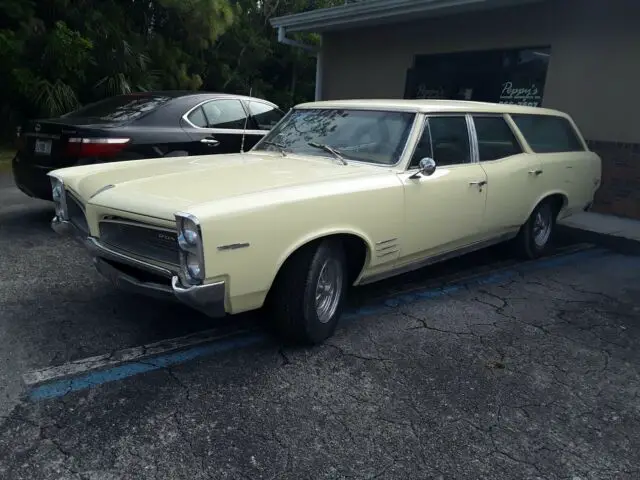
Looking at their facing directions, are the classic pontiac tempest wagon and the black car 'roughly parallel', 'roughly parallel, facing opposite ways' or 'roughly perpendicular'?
roughly parallel, facing opposite ways

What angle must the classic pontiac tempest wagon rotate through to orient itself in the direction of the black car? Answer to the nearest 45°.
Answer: approximately 90° to its right

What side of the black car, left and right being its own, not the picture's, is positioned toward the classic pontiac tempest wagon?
right

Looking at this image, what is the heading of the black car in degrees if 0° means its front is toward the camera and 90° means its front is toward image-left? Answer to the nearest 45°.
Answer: approximately 225°

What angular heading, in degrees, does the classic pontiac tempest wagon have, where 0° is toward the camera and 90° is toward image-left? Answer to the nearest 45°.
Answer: approximately 45°
